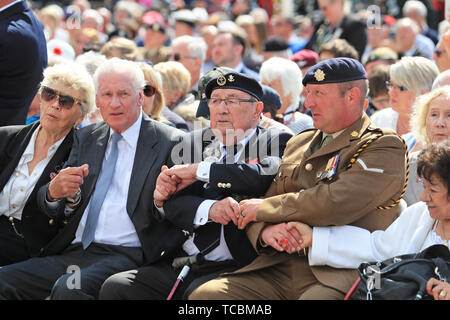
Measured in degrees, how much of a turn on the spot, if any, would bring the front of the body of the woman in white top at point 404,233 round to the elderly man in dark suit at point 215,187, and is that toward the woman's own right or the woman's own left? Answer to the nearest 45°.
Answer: approximately 45° to the woman's own right

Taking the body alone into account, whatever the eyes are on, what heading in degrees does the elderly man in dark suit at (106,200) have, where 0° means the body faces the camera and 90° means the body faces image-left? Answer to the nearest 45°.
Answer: approximately 45°

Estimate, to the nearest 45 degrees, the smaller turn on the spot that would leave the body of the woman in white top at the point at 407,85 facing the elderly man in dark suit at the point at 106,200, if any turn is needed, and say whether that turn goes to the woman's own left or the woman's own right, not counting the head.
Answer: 0° — they already face them

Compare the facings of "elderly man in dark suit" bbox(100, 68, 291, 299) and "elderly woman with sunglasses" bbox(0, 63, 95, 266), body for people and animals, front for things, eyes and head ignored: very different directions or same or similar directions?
same or similar directions

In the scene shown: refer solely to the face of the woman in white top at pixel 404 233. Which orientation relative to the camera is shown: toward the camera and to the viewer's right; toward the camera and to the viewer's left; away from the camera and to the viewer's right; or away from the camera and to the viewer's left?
toward the camera and to the viewer's left

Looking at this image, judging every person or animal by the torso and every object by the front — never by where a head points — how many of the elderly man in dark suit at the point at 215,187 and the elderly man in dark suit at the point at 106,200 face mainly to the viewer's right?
0

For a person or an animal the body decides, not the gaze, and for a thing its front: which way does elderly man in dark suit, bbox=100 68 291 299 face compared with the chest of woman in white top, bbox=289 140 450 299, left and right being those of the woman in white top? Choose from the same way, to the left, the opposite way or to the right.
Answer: the same way

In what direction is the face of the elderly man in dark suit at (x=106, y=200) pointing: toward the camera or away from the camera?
toward the camera

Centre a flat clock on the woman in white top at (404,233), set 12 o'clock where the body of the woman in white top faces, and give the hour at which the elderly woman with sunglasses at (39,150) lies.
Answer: The elderly woman with sunglasses is roughly at 2 o'clock from the woman in white top.

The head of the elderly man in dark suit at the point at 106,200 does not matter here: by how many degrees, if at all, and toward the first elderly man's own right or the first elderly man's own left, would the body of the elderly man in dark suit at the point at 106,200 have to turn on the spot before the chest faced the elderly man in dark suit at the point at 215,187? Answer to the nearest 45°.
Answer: approximately 90° to the first elderly man's own left

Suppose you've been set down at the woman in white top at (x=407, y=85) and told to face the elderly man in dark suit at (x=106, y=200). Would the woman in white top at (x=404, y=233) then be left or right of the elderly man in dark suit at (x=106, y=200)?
left

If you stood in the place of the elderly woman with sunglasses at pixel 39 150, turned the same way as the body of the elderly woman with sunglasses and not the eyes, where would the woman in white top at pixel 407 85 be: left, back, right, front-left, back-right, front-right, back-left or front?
back-left

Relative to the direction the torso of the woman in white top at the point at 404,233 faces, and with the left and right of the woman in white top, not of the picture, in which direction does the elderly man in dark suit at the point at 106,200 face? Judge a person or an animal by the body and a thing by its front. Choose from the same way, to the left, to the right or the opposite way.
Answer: the same way

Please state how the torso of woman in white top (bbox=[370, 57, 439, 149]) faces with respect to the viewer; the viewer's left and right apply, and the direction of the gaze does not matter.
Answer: facing the viewer and to the left of the viewer

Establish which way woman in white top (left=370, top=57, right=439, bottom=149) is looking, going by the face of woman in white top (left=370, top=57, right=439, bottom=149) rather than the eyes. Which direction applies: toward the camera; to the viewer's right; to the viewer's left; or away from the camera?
to the viewer's left

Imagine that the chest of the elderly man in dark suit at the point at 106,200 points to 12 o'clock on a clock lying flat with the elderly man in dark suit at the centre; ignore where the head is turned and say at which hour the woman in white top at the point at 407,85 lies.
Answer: The woman in white top is roughly at 7 o'clock from the elderly man in dark suit.
